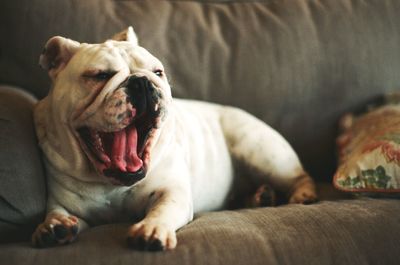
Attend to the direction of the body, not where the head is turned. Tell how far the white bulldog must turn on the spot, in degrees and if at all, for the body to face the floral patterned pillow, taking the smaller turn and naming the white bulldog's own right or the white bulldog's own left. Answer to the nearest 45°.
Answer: approximately 135° to the white bulldog's own left

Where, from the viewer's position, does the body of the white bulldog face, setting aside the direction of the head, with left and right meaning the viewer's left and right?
facing the viewer and to the left of the viewer

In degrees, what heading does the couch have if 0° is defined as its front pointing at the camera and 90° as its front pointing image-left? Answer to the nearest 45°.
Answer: approximately 0°
